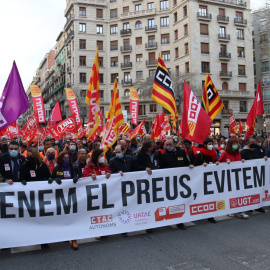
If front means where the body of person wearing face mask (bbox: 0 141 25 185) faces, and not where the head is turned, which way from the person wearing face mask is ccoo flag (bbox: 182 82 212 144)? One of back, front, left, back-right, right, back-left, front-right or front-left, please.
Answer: left

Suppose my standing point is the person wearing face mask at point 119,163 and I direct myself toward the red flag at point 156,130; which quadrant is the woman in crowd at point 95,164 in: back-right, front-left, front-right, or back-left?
back-left

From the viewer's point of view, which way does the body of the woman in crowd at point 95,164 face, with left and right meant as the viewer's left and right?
facing the viewer and to the right of the viewer

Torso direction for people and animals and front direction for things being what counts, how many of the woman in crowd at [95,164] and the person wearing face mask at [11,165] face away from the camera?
0

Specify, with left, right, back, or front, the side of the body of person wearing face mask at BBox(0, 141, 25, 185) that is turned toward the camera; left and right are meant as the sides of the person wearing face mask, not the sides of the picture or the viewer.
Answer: front

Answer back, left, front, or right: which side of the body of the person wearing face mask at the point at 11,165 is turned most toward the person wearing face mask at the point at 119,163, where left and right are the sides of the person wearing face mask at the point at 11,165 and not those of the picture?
left

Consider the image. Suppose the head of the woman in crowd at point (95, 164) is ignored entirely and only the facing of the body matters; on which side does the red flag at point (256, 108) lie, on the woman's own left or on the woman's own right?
on the woman's own left
